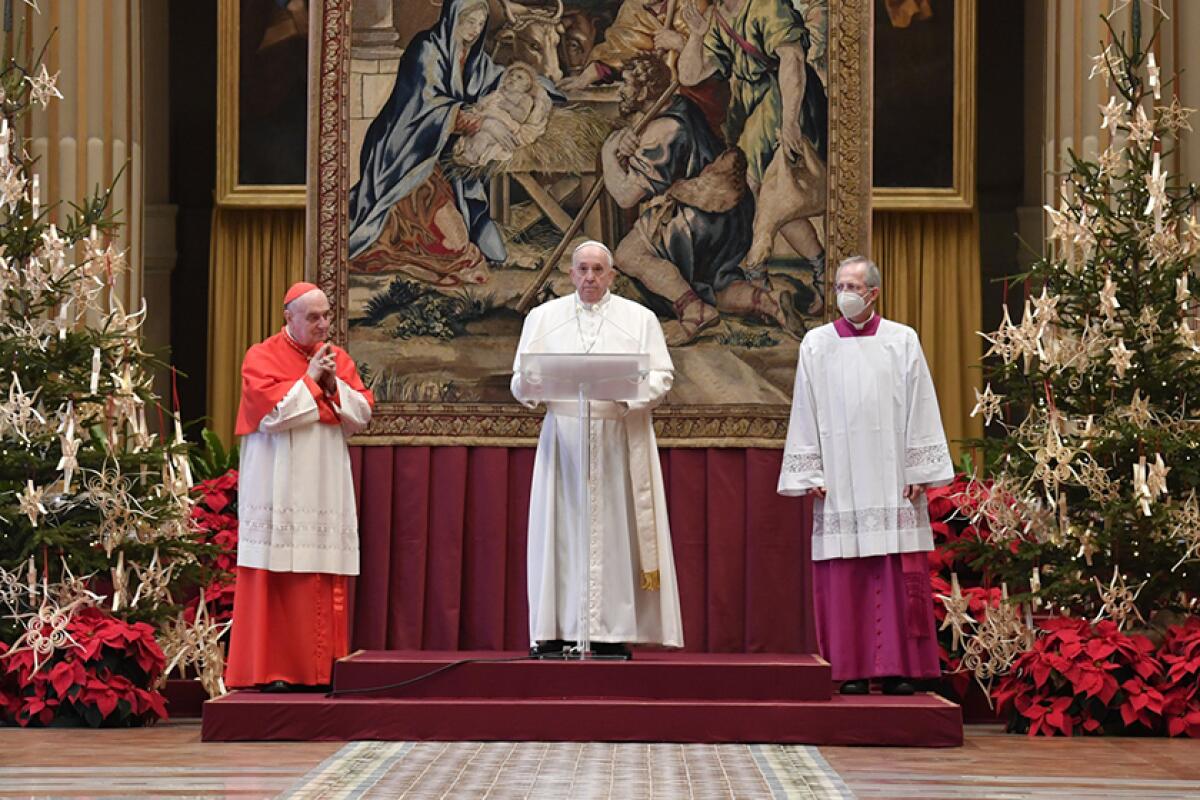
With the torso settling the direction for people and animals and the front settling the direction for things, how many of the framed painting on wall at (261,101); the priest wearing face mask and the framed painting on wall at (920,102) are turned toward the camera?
3

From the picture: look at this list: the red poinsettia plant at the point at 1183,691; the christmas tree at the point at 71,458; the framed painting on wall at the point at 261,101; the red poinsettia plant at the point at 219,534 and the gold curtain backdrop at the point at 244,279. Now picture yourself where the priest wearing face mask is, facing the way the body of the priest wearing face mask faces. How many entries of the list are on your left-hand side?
1

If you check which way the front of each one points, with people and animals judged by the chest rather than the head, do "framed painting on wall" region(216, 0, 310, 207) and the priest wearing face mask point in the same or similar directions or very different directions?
same or similar directions

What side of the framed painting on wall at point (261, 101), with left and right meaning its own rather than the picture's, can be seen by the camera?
front

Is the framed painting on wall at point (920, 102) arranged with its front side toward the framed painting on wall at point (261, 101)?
no

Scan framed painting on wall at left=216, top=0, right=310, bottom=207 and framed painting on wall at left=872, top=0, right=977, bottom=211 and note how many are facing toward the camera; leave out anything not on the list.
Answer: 2

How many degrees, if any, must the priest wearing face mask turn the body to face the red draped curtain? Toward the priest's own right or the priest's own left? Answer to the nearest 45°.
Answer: approximately 135° to the priest's own right

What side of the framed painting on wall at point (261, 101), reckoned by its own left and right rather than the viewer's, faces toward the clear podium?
front

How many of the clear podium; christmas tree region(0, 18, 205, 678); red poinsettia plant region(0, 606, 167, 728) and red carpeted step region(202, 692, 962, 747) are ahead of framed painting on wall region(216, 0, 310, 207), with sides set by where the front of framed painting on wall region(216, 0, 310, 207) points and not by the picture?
4

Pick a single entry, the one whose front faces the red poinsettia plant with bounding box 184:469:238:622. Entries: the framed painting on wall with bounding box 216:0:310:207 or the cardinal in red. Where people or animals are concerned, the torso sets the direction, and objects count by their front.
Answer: the framed painting on wall

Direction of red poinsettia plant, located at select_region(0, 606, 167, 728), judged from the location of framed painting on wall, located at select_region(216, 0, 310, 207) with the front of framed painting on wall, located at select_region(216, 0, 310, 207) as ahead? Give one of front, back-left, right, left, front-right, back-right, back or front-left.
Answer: front

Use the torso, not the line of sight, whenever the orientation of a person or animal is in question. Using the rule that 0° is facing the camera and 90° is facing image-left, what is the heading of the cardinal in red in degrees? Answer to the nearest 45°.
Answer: approximately 315°

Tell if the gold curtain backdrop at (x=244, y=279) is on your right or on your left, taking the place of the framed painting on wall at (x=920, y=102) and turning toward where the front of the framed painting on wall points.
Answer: on your right

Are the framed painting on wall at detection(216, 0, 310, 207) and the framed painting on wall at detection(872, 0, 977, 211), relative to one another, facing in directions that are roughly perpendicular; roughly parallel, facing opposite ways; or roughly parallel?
roughly parallel

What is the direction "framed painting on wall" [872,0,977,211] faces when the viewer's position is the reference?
facing the viewer

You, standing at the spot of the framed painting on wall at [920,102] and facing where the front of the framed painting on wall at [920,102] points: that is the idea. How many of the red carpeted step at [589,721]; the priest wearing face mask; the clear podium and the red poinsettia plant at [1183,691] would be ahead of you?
4

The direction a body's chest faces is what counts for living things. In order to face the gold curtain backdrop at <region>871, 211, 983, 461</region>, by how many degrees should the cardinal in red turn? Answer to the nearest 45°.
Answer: approximately 90° to its left
